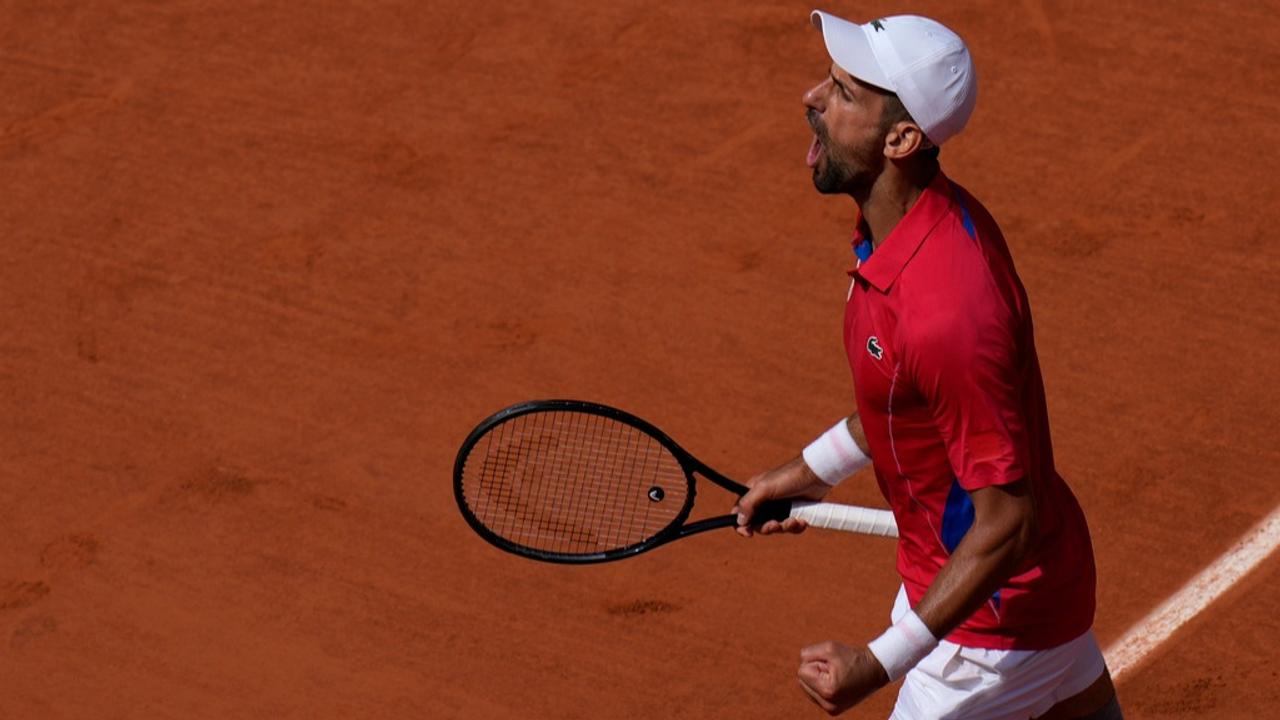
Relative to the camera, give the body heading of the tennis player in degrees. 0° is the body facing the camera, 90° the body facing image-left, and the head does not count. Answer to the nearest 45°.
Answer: approximately 90°

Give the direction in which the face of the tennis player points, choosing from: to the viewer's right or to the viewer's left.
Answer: to the viewer's left
